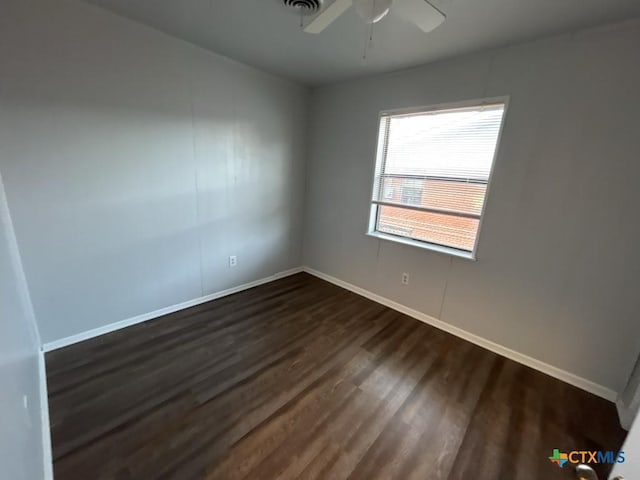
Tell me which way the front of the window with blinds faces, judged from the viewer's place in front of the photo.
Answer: facing the viewer and to the left of the viewer

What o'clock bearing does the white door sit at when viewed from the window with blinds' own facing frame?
The white door is roughly at 10 o'clock from the window with blinds.

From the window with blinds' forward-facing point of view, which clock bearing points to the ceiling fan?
The ceiling fan is roughly at 11 o'clock from the window with blinds.

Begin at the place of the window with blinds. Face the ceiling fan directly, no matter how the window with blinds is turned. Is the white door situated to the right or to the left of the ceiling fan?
left

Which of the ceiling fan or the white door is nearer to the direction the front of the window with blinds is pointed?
the ceiling fan
